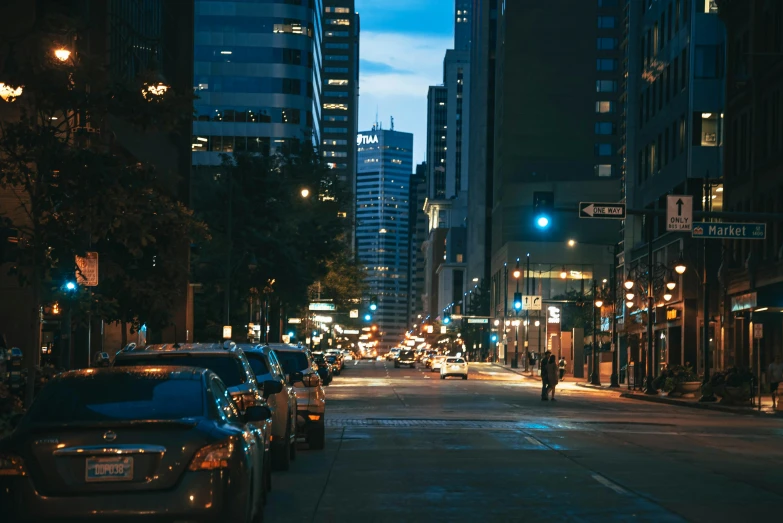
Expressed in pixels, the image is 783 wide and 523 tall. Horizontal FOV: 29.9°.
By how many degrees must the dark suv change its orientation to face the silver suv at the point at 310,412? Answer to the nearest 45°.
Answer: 0° — it already faces it

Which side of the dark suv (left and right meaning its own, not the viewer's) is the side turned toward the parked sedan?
back

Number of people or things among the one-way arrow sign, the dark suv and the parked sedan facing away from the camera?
2

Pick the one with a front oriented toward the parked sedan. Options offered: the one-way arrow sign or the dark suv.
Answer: the one-way arrow sign

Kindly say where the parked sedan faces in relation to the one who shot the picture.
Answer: facing away from the viewer

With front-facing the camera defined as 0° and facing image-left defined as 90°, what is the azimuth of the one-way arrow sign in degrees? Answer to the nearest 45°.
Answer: approximately 0°

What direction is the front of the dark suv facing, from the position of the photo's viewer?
facing away from the viewer
